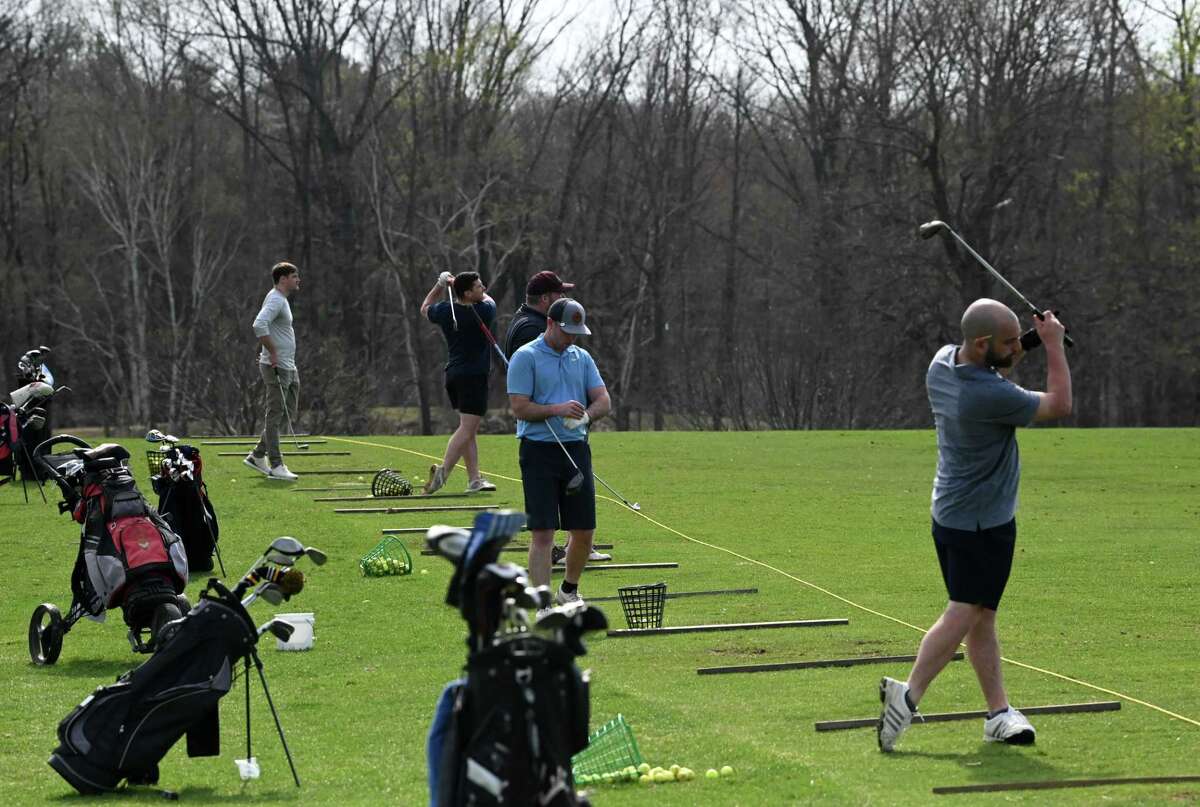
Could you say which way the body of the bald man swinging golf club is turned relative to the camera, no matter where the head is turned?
to the viewer's right

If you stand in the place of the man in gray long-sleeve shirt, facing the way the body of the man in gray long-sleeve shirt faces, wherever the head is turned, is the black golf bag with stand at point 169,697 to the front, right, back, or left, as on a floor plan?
right

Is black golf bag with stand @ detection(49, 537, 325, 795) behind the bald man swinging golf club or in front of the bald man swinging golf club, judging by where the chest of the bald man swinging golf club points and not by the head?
behind

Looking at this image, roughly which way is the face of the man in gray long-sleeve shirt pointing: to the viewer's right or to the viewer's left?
to the viewer's right

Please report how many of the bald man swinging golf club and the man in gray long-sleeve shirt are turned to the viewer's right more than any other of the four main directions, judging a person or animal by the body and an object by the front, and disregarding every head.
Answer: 2

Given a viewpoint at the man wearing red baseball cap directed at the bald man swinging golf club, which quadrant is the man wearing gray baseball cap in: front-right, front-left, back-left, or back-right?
front-right

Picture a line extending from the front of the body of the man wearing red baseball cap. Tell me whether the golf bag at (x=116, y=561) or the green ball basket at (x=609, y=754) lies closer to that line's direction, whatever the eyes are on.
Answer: the green ball basket

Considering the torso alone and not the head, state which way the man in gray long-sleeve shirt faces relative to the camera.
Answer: to the viewer's right

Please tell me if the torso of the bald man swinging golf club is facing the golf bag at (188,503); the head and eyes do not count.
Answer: no
